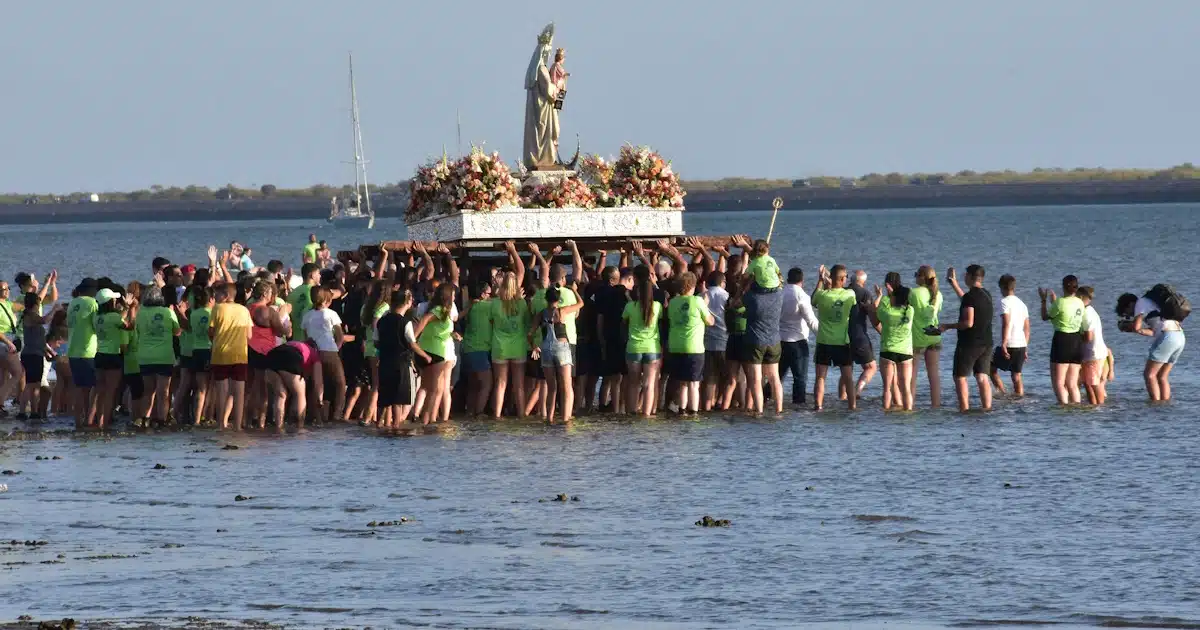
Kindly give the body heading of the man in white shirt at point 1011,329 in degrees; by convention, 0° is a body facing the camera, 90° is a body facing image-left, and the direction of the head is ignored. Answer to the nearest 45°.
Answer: approximately 135°

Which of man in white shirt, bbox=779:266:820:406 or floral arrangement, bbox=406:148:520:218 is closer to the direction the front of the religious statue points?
the man in white shirt

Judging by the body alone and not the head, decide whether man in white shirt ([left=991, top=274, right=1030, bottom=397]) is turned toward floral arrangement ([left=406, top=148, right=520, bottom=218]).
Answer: no

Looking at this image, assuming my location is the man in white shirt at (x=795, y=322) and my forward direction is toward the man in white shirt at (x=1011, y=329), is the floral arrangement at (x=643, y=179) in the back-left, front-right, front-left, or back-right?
back-left
